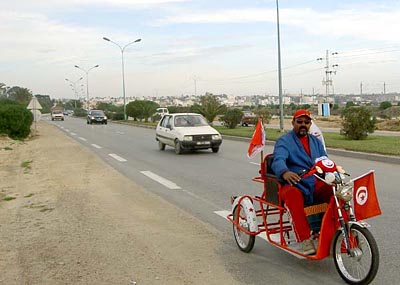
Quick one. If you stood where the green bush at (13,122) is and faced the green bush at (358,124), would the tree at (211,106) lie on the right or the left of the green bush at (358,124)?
left

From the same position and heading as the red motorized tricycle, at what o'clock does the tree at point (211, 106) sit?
The tree is roughly at 7 o'clock from the red motorized tricycle.

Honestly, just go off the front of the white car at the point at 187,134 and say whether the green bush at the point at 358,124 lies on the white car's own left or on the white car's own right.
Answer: on the white car's own left

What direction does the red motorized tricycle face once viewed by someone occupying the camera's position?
facing the viewer and to the right of the viewer

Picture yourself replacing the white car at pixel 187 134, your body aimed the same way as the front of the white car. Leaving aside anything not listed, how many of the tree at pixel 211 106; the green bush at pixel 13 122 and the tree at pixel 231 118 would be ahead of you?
0

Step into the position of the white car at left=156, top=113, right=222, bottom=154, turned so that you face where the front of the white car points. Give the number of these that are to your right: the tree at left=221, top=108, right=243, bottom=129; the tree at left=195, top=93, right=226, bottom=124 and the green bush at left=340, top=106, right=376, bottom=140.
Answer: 0

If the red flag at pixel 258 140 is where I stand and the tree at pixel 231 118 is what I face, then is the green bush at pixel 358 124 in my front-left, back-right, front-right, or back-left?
front-right

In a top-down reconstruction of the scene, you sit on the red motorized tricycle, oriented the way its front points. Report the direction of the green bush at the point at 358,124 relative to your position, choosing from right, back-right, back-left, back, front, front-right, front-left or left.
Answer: back-left

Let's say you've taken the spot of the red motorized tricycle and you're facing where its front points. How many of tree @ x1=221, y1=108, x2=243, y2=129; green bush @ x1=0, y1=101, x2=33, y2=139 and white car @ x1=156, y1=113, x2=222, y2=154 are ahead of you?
0

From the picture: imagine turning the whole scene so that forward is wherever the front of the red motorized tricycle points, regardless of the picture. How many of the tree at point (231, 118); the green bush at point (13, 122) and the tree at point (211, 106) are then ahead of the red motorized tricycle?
0

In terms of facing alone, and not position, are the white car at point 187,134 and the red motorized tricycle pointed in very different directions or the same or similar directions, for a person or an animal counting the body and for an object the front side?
same or similar directions

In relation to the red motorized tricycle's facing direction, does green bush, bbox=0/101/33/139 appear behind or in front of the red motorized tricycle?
behind

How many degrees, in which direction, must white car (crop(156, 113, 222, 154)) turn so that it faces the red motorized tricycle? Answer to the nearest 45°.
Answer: approximately 45° to its right

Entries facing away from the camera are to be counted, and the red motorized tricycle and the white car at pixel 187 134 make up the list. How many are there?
0
